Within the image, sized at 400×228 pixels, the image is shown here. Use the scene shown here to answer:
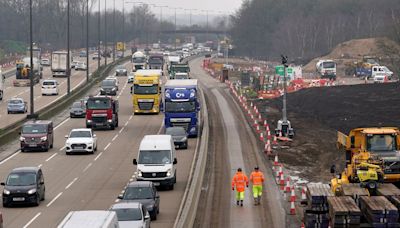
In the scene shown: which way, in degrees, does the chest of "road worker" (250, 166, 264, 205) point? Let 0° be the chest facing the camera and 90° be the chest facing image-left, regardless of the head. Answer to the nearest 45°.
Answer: approximately 180°

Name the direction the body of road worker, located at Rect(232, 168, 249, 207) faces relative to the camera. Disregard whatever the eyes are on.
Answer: away from the camera

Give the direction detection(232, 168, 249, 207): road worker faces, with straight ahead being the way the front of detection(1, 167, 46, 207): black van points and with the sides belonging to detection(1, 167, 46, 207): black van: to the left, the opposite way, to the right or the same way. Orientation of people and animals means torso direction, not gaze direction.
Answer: the opposite way

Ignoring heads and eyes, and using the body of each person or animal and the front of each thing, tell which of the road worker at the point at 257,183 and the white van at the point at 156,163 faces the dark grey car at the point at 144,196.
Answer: the white van

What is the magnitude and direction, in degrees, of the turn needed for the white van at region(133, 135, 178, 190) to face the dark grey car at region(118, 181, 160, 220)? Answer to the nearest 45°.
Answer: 0° — it already faces it

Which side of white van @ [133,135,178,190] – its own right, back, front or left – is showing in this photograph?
front

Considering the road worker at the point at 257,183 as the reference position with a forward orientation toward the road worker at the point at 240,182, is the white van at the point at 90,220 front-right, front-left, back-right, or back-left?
front-left
